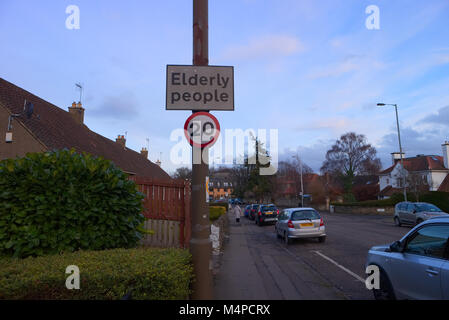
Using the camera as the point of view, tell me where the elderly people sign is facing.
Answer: facing the viewer

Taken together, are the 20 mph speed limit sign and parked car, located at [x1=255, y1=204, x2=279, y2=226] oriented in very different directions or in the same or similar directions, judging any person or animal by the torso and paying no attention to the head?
very different directions

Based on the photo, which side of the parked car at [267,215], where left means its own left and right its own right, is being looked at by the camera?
back

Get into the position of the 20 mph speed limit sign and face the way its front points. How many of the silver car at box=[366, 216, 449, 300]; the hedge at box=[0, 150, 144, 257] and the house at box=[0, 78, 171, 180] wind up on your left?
1

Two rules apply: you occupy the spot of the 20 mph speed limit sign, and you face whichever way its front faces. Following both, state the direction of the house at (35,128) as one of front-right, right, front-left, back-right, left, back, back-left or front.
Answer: back-right

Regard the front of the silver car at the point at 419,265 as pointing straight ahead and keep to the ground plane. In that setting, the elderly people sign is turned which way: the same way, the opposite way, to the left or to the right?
the opposite way

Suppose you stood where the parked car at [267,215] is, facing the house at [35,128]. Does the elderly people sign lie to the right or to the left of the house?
left

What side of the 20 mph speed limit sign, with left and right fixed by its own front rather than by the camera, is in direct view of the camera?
front

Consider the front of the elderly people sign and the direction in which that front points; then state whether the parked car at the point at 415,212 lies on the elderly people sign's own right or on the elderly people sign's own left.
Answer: on the elderly people sign's own left

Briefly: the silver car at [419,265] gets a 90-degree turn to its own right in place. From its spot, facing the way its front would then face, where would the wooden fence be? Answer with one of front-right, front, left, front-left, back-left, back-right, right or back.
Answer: back-left

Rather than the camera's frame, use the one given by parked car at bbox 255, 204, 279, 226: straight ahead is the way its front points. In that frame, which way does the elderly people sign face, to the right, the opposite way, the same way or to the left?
the opposite way
